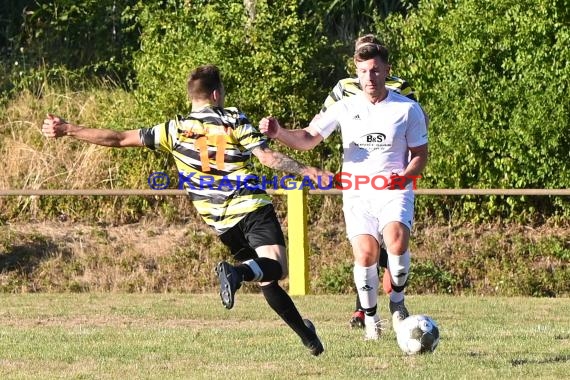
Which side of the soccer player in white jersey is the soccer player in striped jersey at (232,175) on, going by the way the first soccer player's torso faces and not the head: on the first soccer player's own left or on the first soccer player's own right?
on the first soccer player's own right

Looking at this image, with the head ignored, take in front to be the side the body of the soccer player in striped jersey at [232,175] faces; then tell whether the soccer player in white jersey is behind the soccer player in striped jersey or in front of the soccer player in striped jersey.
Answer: in front

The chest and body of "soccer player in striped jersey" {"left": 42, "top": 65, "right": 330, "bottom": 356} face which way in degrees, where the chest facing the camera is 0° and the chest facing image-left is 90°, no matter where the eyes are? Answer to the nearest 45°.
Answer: approximately 225°

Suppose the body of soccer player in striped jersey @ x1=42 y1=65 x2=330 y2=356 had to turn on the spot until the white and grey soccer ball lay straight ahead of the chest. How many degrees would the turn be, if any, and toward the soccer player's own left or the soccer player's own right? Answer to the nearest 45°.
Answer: approximately 45° to the soccer player's own right

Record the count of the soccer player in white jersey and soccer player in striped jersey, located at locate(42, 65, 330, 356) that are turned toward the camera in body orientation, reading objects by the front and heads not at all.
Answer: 1

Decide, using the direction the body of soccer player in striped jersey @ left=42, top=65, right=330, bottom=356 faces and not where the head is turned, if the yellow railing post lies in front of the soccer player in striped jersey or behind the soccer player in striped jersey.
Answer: in front

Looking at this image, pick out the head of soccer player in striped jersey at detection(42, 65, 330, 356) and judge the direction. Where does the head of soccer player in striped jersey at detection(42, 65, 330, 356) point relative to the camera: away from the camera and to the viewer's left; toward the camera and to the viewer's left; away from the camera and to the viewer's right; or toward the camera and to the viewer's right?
away from the camera and to the viewer's right
